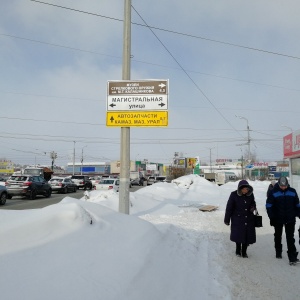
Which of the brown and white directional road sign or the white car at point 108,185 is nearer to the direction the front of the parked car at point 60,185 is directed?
the white car

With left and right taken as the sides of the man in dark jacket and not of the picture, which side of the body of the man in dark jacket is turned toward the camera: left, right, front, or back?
front

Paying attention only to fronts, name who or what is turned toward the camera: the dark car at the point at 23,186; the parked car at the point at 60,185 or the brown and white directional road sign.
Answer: the brown and white directional road sign

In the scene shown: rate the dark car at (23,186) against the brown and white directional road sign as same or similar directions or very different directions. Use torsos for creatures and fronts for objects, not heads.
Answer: very different directions

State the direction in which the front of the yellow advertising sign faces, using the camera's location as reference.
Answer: facing the viewer
